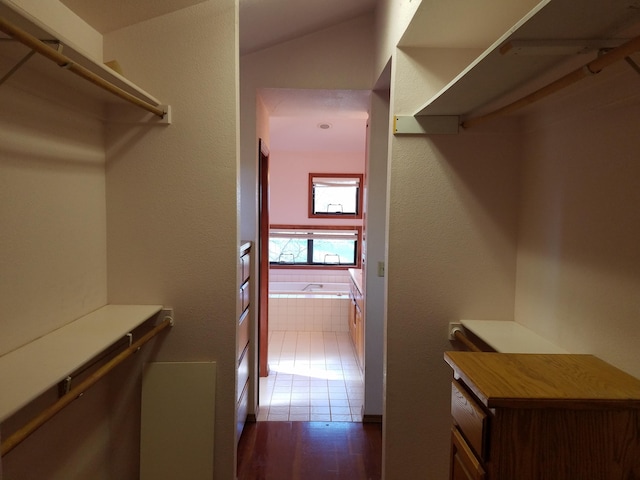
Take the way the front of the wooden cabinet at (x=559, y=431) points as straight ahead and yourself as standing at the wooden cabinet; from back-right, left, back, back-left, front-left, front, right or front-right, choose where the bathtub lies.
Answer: front-right

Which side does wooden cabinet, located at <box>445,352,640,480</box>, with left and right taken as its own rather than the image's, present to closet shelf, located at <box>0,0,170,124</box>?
front

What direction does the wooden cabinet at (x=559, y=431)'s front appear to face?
to the viewer's left

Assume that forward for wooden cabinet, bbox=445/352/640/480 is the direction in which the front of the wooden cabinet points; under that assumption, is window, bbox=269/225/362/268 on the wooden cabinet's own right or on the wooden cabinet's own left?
on the wooden cabinet's own right
